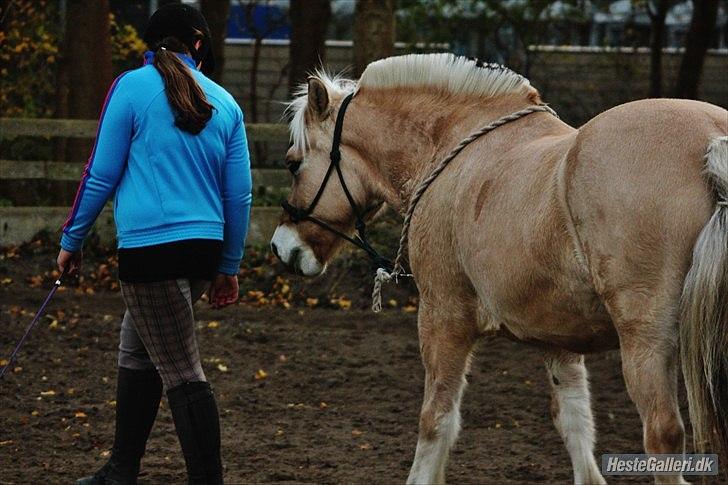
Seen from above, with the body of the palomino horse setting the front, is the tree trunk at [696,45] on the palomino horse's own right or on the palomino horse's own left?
on the palomino horse's own right

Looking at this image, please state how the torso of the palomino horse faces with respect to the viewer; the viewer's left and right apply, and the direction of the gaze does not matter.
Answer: facing away from the viewer and to the left of the viewer

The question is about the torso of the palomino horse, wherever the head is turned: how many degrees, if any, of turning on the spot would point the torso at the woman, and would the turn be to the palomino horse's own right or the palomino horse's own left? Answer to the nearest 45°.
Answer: approximately 45° to the palomino horse's own left

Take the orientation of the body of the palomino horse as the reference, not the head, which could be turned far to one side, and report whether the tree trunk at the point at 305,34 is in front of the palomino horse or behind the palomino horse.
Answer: in front

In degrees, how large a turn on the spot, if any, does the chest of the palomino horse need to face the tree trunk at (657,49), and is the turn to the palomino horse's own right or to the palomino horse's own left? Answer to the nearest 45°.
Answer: approximately 45° to the palomino horse's own right

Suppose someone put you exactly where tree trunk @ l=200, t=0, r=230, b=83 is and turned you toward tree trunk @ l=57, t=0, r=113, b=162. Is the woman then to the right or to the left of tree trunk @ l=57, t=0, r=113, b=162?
left

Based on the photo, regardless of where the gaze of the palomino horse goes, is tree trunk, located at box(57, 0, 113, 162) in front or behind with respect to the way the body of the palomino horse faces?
in front

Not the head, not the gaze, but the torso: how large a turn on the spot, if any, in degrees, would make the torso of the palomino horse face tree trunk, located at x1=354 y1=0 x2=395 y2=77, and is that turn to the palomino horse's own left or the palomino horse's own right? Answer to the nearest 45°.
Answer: approximately 45° to the palomino horse's own right
